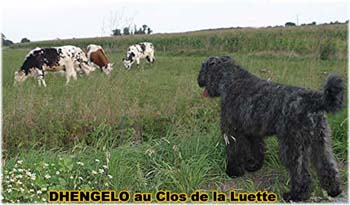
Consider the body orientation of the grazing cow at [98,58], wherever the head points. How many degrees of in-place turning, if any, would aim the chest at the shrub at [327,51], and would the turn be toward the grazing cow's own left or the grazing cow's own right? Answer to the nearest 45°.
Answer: approximately 45° to the grazing cow's own left

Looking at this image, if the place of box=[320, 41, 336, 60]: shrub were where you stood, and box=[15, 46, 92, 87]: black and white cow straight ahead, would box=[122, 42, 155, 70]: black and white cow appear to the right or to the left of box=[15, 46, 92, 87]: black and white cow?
right

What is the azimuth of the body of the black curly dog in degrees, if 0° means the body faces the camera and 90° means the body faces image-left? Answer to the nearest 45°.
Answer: approximately 135°

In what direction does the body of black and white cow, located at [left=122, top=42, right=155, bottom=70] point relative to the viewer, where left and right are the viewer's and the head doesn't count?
facing the viewer and to the left of the viewer

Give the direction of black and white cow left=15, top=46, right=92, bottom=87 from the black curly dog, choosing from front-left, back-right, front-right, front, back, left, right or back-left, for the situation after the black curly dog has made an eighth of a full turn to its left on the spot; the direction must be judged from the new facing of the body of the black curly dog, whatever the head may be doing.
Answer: front-right

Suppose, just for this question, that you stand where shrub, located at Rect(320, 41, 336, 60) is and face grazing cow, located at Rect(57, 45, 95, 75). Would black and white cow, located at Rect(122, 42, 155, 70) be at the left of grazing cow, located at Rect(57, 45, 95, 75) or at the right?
right

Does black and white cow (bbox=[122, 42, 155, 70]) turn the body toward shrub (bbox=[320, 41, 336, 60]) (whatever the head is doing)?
no

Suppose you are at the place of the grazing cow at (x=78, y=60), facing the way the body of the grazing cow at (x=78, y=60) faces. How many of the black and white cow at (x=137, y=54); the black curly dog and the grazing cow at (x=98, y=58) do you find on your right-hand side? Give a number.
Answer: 1

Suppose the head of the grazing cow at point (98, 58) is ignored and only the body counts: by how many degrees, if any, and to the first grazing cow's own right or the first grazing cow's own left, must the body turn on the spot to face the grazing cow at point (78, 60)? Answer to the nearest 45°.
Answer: approximately 45° to the first grazing cow's own right
